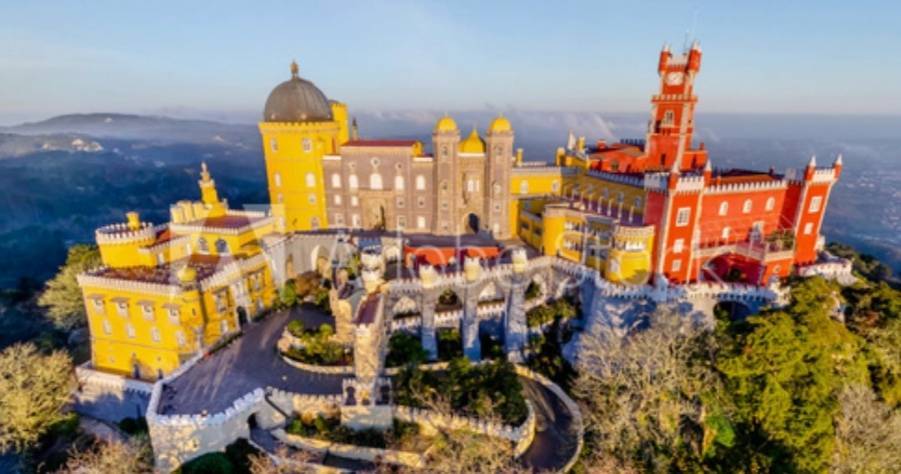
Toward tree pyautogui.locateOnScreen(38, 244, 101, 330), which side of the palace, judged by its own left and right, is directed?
right

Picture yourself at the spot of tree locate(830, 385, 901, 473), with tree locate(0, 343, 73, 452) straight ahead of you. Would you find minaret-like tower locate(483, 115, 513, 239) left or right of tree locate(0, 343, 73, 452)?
right

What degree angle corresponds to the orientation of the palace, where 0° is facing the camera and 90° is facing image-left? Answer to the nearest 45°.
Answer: approximately 0°

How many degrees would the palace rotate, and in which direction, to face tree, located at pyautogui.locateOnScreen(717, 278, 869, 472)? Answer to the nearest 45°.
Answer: approximately 45° to its left

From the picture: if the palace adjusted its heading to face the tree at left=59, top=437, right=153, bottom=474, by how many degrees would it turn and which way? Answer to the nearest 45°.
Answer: approximately 45° to its right
